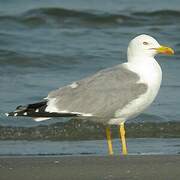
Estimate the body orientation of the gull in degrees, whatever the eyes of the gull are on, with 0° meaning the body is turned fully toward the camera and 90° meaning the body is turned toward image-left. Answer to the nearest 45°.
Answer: approximately 270°
